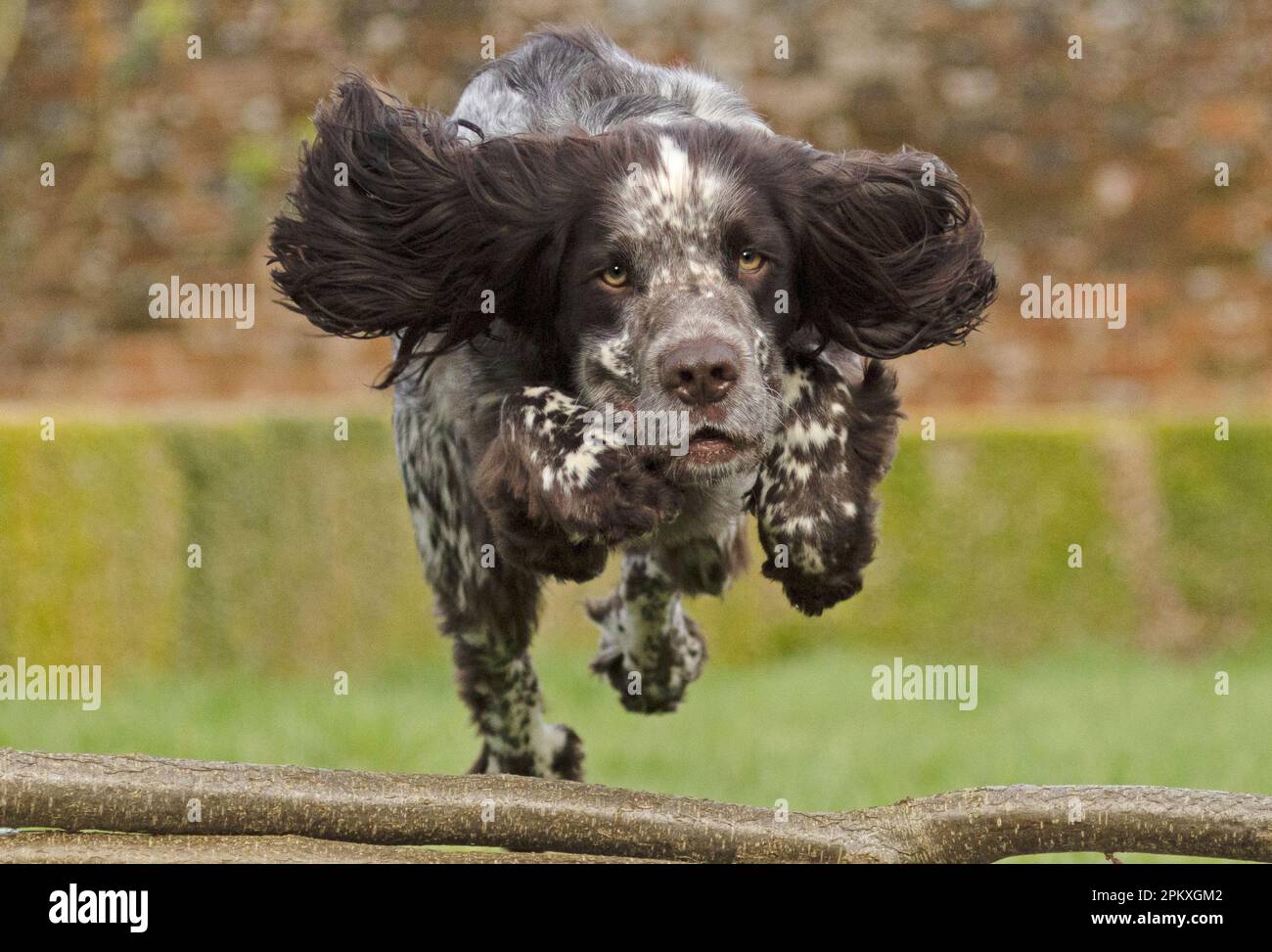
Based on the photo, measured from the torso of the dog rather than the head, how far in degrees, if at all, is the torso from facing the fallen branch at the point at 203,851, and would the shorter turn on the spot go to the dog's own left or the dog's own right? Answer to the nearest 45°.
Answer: approximately 45° to the dog's own right

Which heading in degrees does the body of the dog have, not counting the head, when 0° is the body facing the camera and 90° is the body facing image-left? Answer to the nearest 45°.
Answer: approximately 0°
